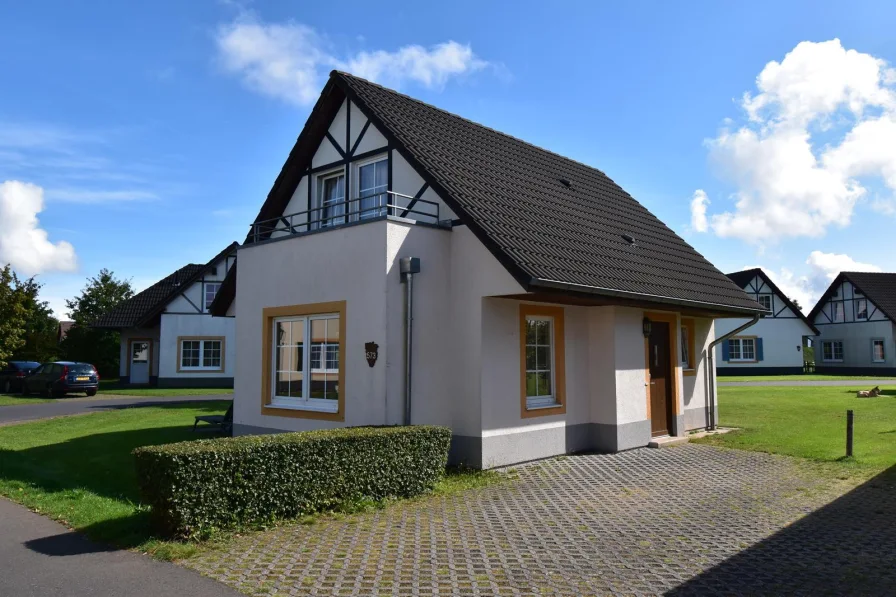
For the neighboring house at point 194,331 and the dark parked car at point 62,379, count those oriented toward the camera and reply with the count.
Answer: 1

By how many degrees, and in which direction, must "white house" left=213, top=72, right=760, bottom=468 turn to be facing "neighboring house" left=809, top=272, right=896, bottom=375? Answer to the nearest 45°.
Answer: approximately 90° to its left

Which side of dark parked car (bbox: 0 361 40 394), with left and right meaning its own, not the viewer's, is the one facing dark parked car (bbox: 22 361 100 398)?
back

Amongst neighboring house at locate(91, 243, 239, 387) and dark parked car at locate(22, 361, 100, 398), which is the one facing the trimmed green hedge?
the neighboring house

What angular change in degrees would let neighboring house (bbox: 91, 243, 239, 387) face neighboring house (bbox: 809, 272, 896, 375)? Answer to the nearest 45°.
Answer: approximately 90° to its left

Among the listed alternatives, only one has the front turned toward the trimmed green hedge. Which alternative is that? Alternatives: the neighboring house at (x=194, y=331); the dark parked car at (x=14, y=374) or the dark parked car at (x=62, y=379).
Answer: the neighboring house

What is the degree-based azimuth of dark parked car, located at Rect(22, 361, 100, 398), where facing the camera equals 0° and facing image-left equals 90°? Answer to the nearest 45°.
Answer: approximately 135°

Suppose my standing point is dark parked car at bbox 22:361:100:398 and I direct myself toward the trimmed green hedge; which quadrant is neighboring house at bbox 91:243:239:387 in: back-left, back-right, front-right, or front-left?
back-left

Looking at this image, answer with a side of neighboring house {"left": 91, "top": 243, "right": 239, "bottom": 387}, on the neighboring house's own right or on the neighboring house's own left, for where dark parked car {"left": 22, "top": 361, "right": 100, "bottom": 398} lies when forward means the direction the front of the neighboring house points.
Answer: on the neighboring house's own right

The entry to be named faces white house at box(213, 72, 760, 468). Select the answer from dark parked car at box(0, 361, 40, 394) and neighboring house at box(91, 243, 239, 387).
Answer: the neighboring house

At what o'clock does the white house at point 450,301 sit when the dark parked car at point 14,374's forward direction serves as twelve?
The white house is roughly at 7 o'clock from the dark parked car.

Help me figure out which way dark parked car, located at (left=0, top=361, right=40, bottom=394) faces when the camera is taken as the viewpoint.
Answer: facing away from the viewer and to the left of the viewer

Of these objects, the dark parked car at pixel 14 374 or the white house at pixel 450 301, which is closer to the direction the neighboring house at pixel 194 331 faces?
the white house
